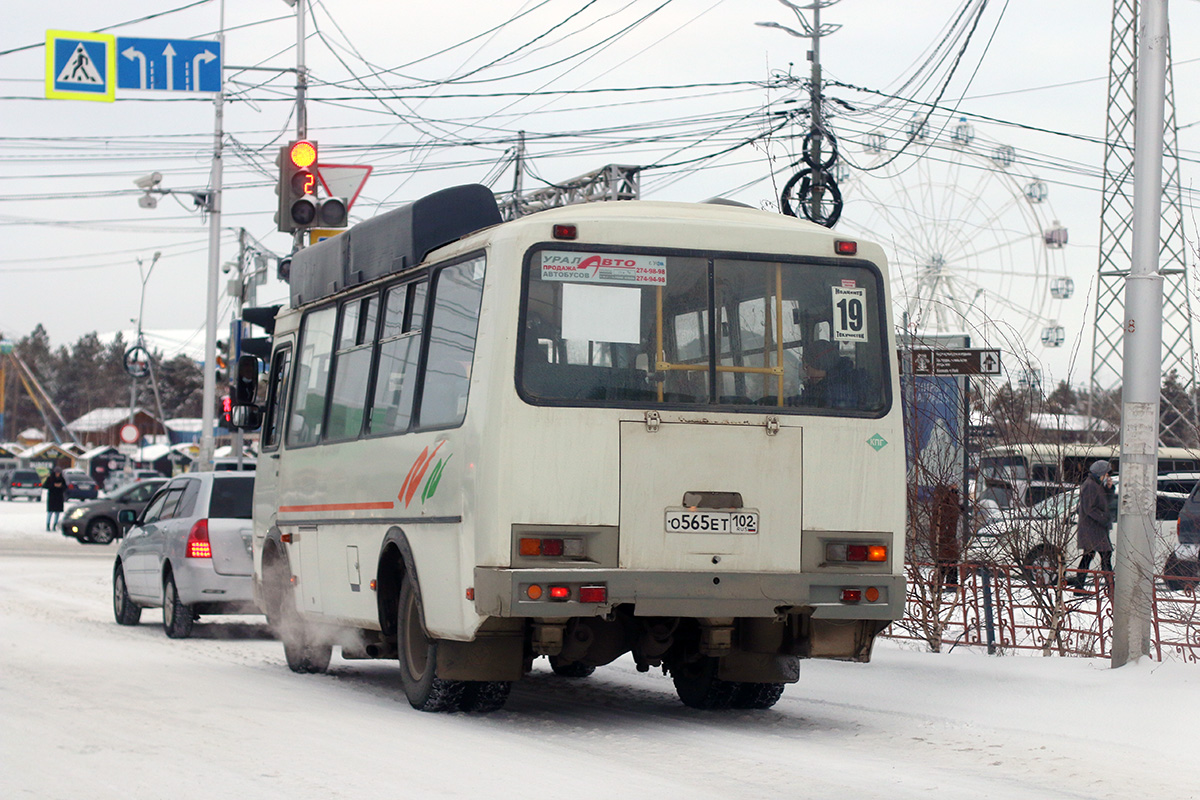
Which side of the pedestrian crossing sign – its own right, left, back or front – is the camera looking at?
front

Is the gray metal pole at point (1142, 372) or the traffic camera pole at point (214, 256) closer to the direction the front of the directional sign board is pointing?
the gray metal pole

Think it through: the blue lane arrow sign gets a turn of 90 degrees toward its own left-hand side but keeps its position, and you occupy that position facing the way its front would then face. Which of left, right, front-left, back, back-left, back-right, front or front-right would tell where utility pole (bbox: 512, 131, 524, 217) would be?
front-left

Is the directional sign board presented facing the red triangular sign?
no

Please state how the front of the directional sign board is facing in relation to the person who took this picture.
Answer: facing the viewer

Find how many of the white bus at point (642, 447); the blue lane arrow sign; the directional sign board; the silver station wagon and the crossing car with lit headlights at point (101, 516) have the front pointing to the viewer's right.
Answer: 0

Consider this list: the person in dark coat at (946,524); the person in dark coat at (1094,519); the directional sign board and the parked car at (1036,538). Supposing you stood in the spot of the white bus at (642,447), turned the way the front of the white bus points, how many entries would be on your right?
4

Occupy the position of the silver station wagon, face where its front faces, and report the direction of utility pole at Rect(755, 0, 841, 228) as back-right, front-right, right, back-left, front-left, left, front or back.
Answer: right

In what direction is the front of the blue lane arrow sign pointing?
toward the camera

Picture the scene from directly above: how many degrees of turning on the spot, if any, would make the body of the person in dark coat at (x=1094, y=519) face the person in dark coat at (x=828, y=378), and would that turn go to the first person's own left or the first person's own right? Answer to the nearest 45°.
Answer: approximately 90° to the first person's own right

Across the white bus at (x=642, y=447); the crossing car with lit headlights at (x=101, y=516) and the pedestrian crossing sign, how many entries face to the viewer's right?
0

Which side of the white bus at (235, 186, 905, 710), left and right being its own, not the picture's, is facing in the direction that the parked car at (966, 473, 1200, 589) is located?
right

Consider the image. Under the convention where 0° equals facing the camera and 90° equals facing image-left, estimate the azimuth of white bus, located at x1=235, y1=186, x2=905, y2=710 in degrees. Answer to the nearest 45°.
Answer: approximately 135°

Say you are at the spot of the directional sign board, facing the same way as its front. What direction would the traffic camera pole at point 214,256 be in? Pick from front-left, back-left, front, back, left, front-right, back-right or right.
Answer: back-right

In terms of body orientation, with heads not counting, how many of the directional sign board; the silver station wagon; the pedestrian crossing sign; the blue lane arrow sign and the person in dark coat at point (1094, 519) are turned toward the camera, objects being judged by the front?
3

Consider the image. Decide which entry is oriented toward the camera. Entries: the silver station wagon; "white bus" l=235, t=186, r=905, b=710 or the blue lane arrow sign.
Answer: the blue lane arrow sign

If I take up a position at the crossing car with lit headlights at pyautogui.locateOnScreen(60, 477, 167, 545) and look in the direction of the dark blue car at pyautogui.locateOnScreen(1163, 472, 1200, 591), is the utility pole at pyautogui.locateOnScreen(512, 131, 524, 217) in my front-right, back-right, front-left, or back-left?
front-left

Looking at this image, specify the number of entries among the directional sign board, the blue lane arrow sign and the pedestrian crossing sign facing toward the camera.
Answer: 3
